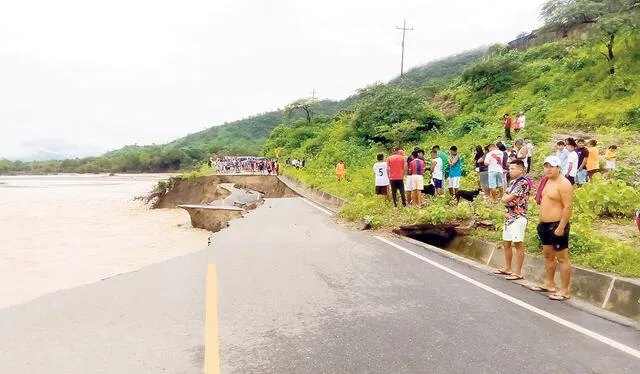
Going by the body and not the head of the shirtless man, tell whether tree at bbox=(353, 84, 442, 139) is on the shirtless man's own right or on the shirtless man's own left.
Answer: on the shirtless man's own right

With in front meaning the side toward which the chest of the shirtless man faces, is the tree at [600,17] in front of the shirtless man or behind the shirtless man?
behind

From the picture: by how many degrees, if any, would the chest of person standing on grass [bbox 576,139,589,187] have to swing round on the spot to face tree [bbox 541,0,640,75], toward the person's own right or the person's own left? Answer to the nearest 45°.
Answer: approximately 135° to the person's own right

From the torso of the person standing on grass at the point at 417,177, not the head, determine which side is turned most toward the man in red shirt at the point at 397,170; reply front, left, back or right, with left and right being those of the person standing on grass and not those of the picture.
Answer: left

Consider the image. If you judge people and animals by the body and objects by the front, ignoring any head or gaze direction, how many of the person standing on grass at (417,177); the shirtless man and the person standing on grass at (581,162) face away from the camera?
1

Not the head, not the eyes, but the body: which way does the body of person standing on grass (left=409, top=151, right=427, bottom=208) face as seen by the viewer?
away from the camera

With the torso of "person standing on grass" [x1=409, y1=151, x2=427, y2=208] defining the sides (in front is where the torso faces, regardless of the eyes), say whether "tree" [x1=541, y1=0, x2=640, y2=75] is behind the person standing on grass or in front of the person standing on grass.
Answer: in front

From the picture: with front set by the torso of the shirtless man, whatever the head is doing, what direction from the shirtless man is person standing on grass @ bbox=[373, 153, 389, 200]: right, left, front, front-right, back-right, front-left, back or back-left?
right

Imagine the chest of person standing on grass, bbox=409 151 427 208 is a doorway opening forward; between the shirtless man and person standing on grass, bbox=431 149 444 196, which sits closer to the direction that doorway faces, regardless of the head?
the person standing on grass

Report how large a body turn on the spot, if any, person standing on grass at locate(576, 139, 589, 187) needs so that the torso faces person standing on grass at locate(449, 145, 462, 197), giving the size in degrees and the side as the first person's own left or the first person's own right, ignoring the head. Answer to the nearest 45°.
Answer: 0° — they already face them

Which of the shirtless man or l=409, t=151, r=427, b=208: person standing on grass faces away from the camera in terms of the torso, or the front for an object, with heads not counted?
the person standing on grass
